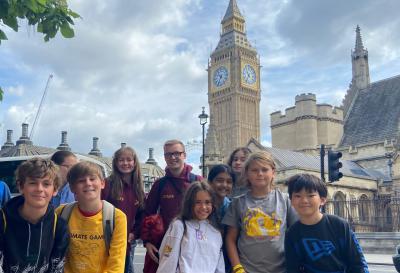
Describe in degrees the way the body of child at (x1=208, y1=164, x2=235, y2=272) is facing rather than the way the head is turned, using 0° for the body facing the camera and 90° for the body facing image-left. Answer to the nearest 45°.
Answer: approximately 0°

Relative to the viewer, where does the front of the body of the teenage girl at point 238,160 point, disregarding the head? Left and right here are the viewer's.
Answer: facing the viewer

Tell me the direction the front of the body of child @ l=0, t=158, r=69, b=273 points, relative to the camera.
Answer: toward the camera

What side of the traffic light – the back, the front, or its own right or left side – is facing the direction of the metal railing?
left

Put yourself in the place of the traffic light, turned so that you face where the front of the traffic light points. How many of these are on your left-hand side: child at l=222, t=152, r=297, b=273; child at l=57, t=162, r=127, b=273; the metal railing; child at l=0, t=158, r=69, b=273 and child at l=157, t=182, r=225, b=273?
1

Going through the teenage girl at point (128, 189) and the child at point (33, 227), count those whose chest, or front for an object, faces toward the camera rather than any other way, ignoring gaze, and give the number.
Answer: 2

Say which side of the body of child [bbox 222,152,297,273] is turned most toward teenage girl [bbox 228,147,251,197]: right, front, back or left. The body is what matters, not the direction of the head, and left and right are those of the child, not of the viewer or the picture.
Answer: back

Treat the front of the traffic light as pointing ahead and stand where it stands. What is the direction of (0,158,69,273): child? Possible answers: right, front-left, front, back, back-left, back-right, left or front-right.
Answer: right

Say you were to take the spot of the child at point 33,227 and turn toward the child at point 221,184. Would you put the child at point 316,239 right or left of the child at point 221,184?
right

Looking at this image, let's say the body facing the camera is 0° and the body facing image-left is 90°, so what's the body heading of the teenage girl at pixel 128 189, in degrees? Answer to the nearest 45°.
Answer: approximately 0°
